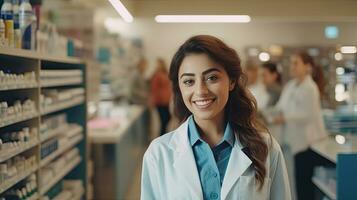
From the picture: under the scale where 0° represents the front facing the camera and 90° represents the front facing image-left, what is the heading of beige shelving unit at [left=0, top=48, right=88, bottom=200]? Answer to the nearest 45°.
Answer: approximately 315°

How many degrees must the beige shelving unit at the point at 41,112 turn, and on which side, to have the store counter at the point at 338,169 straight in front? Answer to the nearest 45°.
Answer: approximately 45° to its left

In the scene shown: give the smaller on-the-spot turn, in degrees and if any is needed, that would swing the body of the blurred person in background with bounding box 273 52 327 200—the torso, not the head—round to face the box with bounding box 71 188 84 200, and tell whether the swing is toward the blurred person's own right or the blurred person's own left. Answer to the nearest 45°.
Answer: approximately 45° to the blurred person's own left

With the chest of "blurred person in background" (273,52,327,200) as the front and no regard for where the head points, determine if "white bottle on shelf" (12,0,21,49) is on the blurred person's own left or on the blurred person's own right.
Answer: on the blurred person's own left

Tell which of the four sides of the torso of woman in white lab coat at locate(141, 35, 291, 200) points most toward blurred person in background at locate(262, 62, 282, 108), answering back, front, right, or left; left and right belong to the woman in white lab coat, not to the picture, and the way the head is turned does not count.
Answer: back

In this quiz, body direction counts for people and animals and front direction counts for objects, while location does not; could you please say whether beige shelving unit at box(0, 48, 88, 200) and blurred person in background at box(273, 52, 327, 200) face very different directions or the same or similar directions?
very different directions

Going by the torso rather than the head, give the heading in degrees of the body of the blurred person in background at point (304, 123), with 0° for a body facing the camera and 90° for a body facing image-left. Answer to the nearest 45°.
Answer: approximately 90°

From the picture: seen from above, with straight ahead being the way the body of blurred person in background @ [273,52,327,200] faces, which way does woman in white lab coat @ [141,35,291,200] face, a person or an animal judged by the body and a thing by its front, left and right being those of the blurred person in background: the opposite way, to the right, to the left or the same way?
to the left

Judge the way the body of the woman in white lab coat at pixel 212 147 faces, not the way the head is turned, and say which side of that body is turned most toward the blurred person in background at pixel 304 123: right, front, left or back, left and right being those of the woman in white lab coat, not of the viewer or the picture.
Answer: back
